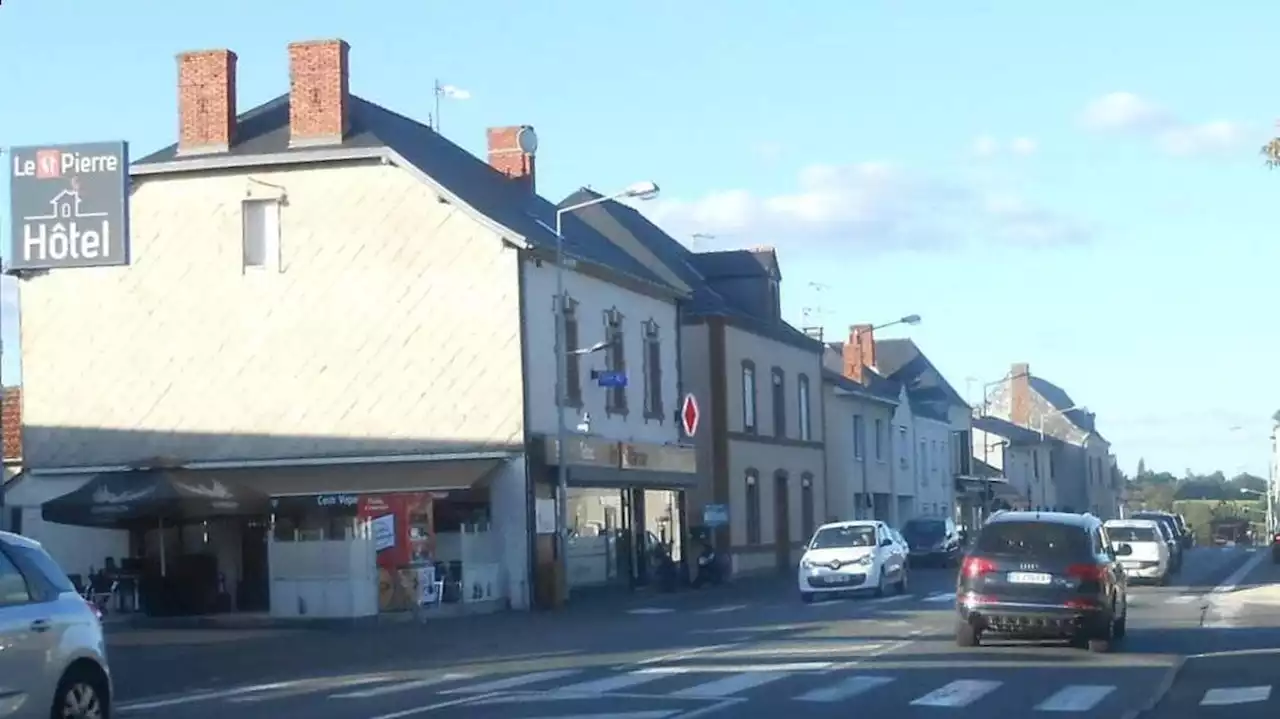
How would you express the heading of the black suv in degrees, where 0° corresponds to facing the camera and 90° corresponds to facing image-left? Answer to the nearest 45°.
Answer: approximately 180°

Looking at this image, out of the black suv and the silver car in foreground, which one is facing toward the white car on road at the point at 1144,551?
the black suv

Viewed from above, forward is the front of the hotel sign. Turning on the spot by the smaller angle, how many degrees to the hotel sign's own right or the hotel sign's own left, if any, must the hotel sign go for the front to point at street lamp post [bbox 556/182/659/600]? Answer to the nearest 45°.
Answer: approximately 135° to the hotel sign's own left

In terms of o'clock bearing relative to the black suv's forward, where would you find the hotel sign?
The hotel sign is roughly at 9 o'clock from the black suv.

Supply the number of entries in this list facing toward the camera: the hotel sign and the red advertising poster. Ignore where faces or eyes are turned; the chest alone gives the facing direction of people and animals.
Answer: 2

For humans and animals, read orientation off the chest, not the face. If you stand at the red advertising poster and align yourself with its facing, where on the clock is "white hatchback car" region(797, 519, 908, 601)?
The white hatchback car is roughly at 8 o'clock from the red advertising poster.

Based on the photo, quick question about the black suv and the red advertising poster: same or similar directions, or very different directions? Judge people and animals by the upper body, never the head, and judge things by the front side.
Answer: very different directions

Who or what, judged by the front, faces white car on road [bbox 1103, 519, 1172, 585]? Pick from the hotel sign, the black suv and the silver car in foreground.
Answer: the black suv

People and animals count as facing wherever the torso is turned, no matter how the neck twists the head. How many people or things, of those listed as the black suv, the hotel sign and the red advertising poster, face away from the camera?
1

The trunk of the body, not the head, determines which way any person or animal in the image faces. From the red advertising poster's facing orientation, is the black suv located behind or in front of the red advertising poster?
in front

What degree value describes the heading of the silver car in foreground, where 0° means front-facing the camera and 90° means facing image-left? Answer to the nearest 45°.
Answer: approximately 45°
